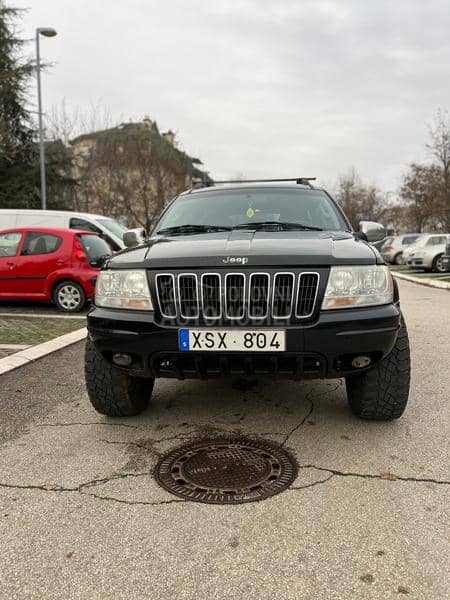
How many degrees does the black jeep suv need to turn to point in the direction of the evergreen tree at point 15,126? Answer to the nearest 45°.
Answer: approximately 135° to its right

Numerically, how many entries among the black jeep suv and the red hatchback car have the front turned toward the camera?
1

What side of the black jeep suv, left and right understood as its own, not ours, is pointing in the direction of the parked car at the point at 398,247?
back

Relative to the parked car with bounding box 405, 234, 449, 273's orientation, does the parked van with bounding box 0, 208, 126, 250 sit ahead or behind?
ahead

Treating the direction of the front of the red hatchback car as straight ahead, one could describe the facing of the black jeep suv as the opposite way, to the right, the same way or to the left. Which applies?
to the left

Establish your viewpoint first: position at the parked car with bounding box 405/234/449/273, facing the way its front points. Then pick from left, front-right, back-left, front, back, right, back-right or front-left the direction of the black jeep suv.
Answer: front-left

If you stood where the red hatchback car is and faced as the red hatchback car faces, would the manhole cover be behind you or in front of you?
behind

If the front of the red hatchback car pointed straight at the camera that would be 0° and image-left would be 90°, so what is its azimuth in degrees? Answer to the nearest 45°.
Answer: approximately 135°

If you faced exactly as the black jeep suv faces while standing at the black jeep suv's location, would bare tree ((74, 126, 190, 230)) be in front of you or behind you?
behind

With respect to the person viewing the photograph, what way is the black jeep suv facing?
facing the viewer

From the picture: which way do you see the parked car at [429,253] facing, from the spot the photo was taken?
facing the viewer and to the left of the viewer

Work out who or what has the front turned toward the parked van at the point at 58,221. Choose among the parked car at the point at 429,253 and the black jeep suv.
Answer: the parked car at the point at 429,253

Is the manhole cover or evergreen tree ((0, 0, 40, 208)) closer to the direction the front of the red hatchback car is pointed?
the evergreen tree
